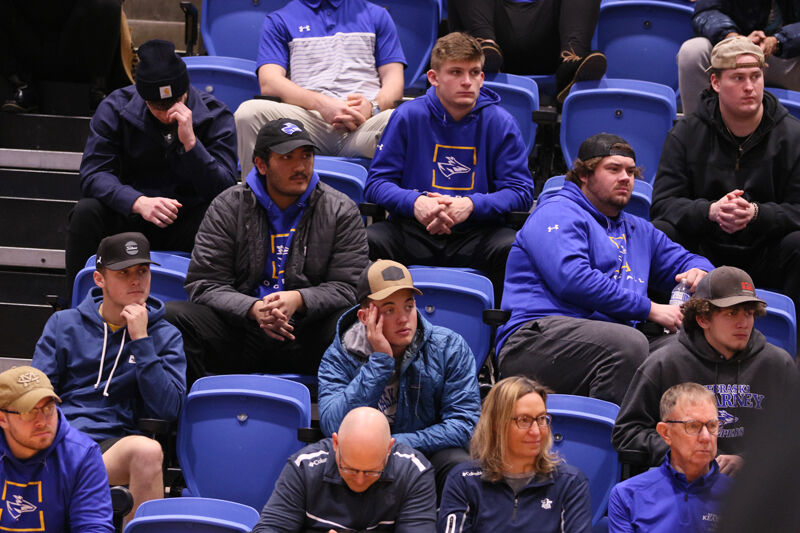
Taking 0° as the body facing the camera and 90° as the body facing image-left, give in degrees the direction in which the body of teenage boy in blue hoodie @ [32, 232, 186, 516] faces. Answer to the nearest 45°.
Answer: approximately 315°

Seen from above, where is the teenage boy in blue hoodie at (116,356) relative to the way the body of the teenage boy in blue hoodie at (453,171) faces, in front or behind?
in front

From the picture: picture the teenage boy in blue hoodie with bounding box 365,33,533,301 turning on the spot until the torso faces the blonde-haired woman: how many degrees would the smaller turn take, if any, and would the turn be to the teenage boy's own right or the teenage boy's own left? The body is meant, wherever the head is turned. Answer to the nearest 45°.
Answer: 0° — they already face them

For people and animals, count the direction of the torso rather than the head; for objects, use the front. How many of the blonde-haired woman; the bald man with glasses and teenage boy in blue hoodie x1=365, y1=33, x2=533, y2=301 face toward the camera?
3

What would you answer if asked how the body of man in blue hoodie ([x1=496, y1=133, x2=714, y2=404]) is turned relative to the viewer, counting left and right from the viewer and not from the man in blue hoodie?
facing the viewer and to the right of the viewer

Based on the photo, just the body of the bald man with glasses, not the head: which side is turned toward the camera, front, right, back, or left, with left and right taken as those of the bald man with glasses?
front

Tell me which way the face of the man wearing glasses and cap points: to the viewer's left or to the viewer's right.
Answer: to the viewer's right

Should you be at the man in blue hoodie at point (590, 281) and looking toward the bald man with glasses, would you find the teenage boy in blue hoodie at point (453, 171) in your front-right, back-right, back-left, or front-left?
back-right

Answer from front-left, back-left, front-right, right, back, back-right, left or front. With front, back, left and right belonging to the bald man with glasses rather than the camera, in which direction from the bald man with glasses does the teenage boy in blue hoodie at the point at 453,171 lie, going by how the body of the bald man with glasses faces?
back

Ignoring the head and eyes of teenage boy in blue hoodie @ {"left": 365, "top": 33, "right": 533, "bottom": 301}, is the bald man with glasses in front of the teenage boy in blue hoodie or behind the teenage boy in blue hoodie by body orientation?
in front

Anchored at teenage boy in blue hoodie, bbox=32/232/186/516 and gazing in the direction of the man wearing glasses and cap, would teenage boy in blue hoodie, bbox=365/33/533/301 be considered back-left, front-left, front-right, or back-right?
back-left

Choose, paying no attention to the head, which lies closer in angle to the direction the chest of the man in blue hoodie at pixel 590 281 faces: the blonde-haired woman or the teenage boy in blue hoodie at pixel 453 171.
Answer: the blonde-haired woman
